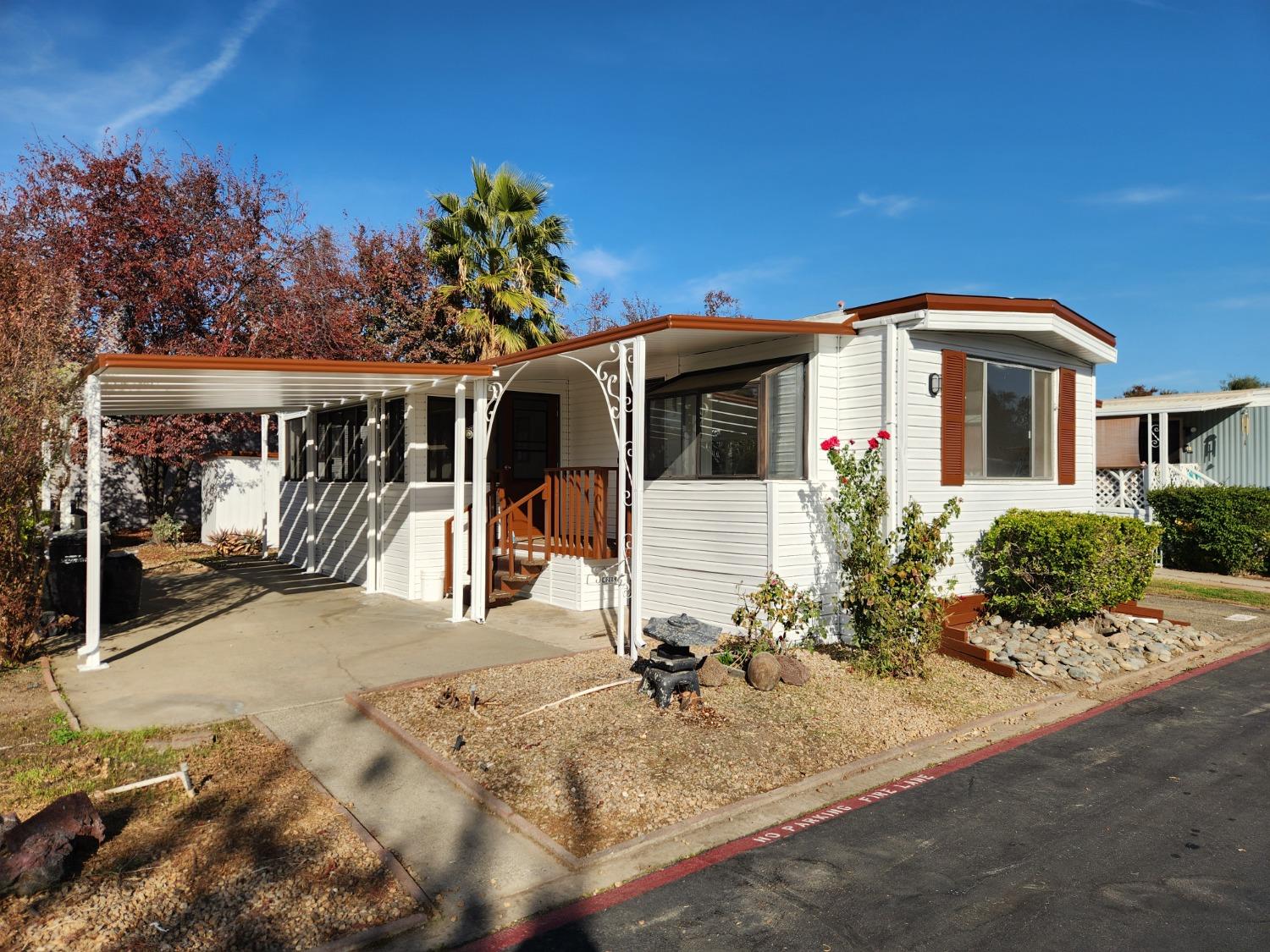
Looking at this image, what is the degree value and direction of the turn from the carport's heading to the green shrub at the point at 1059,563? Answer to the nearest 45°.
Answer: approximately 45° to its left

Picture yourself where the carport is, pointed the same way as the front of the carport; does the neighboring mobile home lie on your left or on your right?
on your left

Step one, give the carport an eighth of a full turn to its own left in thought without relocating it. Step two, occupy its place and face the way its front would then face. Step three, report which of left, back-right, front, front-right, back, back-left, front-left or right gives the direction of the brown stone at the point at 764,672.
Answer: front

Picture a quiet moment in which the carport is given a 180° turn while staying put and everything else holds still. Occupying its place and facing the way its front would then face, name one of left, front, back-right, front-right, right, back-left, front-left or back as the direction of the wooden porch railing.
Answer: right

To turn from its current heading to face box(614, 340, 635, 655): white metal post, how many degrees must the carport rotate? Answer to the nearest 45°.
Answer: approximately 45° to its left

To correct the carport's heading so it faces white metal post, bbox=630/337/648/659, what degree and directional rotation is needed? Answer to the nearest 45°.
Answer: approximately 45° to its left

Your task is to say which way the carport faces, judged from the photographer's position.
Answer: facing the viewer

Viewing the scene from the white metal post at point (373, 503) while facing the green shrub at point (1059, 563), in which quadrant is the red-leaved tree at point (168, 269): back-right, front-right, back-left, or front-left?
back-left

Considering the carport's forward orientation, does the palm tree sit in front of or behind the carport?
behind

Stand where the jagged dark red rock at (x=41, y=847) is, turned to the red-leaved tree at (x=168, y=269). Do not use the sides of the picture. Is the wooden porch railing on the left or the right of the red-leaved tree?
right

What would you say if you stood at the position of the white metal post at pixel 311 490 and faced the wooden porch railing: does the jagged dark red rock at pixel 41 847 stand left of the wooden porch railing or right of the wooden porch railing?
right
